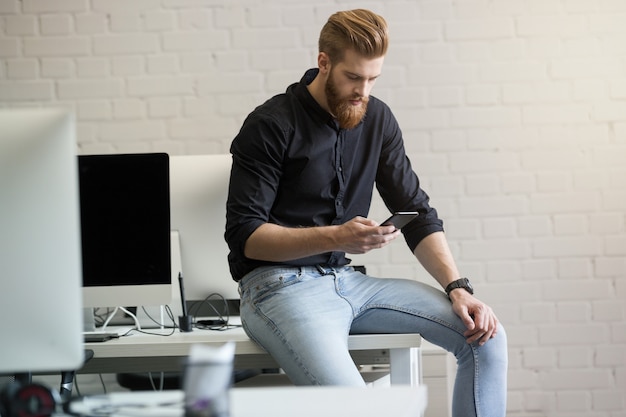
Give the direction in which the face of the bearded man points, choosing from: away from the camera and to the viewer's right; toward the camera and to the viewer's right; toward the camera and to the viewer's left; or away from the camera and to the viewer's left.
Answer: toward the camera and to the viewer's right

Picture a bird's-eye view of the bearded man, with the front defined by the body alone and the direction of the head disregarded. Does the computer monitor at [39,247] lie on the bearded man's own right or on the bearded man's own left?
on the bearded man's own right

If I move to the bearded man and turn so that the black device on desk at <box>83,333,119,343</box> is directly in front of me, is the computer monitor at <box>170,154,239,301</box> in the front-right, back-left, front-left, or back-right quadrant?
front-right

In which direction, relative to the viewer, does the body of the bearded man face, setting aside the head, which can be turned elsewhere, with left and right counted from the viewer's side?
facing the viewer and to the right of the viewer

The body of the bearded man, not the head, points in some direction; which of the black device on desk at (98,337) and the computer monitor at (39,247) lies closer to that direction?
the computer monitor

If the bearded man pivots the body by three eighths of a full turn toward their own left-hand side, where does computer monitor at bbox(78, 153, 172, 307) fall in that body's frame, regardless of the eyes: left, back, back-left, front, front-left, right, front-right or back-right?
left

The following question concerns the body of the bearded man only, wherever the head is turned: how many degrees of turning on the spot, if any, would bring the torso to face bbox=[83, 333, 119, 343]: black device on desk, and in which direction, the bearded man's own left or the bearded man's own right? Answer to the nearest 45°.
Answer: approximately 135° to the bearded man's own right
